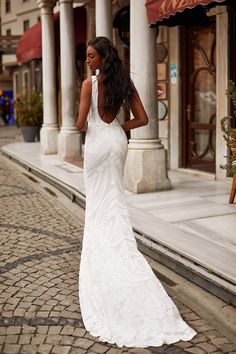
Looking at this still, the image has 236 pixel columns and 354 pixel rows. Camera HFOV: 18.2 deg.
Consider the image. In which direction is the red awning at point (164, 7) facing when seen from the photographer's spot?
facing the viewer and to the left of the viewer

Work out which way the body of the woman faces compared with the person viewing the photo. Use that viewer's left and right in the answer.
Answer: facing away from the viewer and to the left of the viewer

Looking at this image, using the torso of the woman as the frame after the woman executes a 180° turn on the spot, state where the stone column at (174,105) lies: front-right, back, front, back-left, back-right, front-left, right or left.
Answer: back-left

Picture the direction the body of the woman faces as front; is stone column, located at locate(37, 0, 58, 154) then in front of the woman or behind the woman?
in front

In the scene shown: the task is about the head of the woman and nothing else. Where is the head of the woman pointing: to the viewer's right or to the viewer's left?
to the viewer's left

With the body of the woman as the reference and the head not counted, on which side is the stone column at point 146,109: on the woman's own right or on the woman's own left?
on the woman's own right

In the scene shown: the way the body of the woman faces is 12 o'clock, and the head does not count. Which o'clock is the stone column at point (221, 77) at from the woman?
The stone column is roughly at 2 o'clock from the woman.

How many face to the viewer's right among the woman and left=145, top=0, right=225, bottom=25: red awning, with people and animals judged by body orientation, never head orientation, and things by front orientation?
0

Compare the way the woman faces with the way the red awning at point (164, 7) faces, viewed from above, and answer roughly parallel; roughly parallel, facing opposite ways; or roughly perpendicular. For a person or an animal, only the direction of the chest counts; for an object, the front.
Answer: roughly perpendicular

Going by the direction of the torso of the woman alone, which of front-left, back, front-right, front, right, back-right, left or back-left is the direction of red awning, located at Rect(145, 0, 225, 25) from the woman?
front-right
